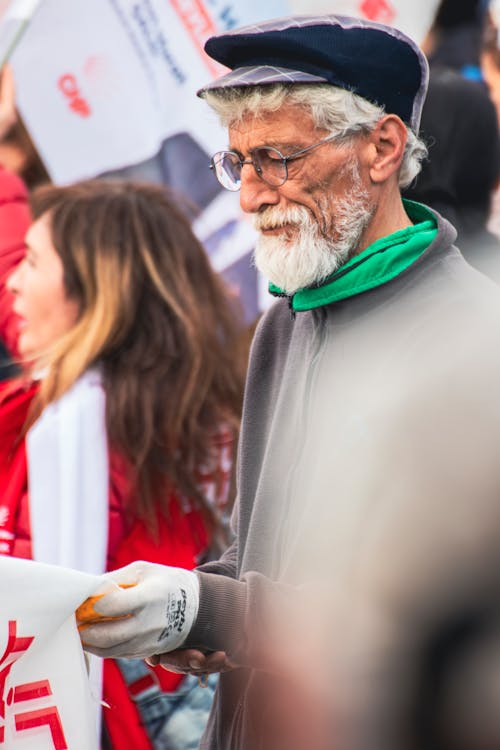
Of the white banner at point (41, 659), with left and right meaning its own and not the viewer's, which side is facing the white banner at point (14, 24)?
back

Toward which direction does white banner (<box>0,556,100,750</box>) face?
toward the camera

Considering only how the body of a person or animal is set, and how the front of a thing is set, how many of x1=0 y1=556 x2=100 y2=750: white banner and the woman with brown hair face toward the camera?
1

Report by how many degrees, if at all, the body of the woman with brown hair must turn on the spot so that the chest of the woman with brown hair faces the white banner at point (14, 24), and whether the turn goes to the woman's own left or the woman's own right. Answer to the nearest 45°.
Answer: approximately 90° to the woman's own right

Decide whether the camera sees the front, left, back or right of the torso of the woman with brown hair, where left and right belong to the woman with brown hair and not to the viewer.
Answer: left

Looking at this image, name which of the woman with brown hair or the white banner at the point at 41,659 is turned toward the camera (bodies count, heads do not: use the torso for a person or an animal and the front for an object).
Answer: the white banner

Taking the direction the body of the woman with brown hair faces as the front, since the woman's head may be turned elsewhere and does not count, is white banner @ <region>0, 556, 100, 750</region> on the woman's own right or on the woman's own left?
on the woman's own left

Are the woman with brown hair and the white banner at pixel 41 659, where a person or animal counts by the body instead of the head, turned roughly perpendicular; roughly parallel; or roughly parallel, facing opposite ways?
roughly perpendicular

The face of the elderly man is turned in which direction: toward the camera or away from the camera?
toward the camera
